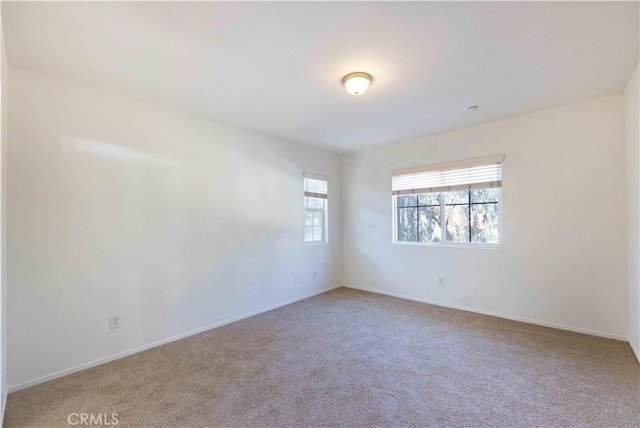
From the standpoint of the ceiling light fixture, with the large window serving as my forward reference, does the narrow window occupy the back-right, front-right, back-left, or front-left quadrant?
front-left

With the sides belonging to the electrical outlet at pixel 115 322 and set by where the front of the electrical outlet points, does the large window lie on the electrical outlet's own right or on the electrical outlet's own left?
on the electrical outlet's own left

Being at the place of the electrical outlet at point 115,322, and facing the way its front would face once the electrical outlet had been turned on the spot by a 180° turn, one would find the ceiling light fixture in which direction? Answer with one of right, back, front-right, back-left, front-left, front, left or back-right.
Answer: back-right

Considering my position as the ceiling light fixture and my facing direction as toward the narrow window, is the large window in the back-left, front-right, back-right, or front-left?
front-right

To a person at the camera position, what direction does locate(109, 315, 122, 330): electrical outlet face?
facing the viewer
